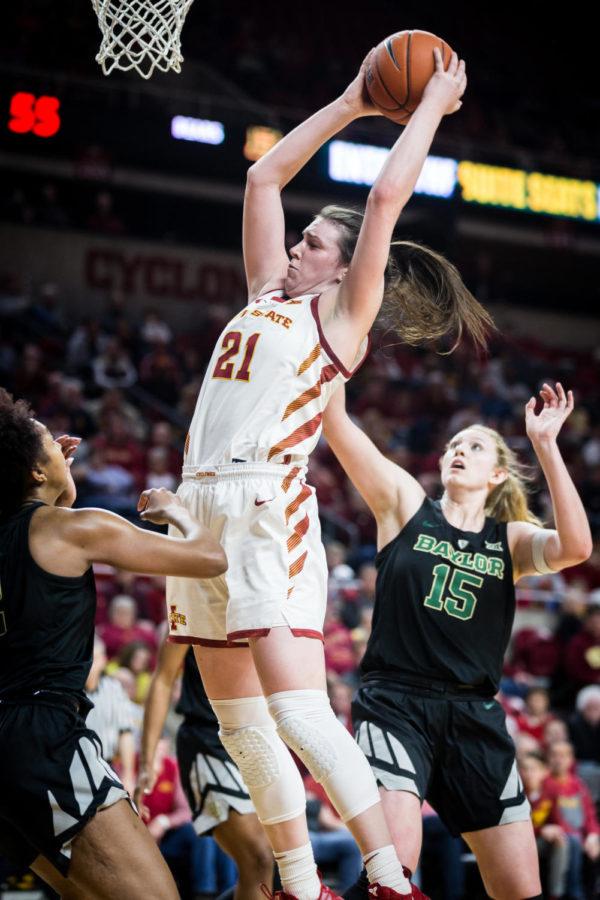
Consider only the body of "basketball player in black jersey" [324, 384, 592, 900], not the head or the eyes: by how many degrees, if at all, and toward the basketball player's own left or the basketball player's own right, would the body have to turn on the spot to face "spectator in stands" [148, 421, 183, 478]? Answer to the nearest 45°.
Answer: approximately 180°

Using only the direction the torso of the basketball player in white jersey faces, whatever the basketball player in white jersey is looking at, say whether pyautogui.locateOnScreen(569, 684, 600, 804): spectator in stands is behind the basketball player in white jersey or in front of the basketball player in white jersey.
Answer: behind

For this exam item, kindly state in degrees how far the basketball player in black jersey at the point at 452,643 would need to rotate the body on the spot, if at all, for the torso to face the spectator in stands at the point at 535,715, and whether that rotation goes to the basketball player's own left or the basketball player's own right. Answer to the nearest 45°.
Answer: approximately 180°

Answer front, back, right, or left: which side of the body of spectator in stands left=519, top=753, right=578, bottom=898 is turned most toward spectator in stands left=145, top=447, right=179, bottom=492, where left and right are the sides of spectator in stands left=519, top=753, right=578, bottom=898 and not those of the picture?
back

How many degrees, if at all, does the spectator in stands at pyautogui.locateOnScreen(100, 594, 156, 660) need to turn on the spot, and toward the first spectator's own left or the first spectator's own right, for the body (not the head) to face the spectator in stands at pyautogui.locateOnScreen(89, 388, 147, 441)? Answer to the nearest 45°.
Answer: approximately 180°

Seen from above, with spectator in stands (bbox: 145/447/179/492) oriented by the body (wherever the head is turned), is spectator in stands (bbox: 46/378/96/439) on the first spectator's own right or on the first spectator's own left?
on the first spectator's own right

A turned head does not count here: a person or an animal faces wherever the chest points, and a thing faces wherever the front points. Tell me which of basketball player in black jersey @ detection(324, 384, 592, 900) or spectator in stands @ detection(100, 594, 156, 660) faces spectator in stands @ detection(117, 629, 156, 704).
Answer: spectator in stands @ detection(100, 594, 156, 660)

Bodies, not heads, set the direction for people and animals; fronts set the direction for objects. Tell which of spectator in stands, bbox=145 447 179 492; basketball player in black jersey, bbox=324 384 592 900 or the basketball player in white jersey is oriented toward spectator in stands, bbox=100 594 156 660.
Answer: spectator in stands, bbox=145 447 179 492

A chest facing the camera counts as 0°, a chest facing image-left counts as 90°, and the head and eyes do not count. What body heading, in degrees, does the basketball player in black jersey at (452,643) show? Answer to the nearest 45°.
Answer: approximately 0°

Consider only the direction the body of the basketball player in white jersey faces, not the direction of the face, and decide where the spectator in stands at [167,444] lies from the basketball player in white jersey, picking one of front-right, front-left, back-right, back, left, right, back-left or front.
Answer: back-right

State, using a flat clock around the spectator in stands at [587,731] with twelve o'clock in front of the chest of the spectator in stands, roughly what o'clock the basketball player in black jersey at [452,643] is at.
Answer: The basketball player in black jersey is roughly at 12 o'clock from the spectator in stands.

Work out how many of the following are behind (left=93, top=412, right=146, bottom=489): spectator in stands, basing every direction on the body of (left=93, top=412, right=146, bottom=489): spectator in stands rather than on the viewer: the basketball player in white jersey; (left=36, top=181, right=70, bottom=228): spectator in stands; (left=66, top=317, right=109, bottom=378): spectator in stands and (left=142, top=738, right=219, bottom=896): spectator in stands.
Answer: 2

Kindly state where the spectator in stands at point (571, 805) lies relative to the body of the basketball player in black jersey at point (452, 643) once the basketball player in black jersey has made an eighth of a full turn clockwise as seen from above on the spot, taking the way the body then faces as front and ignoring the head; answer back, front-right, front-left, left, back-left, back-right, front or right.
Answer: back-right
